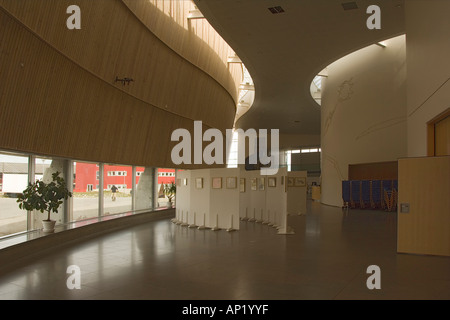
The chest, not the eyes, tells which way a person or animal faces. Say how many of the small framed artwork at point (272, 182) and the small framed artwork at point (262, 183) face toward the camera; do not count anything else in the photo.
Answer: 2

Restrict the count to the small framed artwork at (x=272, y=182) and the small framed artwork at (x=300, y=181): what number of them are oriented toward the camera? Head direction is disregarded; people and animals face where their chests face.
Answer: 2

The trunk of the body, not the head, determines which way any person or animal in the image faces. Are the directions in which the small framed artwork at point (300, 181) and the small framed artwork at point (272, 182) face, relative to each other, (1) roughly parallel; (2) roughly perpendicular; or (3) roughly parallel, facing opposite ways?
roughly parallel

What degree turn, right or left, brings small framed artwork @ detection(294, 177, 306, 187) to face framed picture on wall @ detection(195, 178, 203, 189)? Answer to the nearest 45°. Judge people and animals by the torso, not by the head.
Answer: approximately 45° to its right

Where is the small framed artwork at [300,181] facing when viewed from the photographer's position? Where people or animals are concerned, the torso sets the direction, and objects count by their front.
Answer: facing the viewer

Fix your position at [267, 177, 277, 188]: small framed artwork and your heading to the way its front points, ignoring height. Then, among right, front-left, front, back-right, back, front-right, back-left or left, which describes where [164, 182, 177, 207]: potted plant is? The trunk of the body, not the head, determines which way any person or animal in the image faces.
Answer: back-right

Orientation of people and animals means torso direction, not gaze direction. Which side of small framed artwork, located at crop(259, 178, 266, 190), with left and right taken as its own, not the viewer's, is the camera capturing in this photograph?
front

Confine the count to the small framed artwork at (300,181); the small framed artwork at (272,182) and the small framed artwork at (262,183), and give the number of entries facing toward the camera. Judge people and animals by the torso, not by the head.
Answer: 3

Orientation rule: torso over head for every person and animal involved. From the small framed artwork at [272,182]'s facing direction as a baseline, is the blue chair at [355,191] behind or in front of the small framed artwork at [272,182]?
behind
